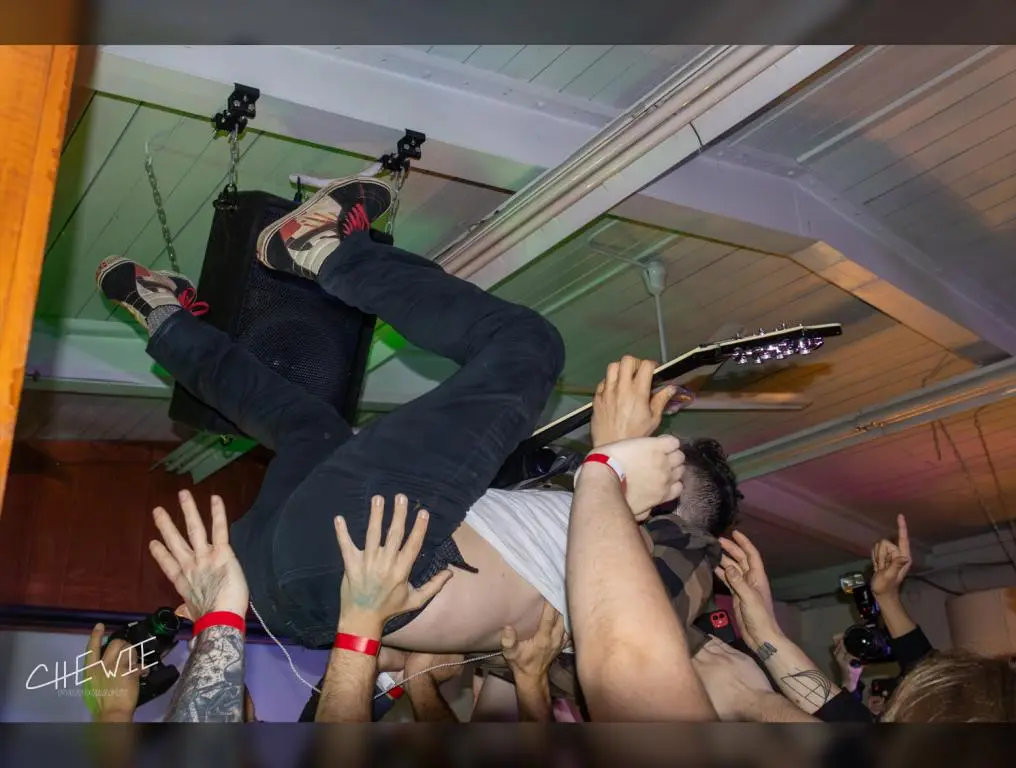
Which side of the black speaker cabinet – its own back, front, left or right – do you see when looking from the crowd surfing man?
front

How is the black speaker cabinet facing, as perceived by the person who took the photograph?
facing the viewer and to the right of the viewer

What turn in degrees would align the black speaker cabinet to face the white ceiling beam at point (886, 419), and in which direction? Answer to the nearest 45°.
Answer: approximately 45° to its left

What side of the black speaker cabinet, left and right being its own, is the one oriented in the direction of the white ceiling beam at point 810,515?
left

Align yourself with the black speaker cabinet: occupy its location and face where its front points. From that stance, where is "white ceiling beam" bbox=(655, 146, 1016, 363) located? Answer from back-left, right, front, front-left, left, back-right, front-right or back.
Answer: front-left

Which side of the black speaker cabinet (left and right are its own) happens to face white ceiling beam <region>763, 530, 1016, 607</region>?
left
